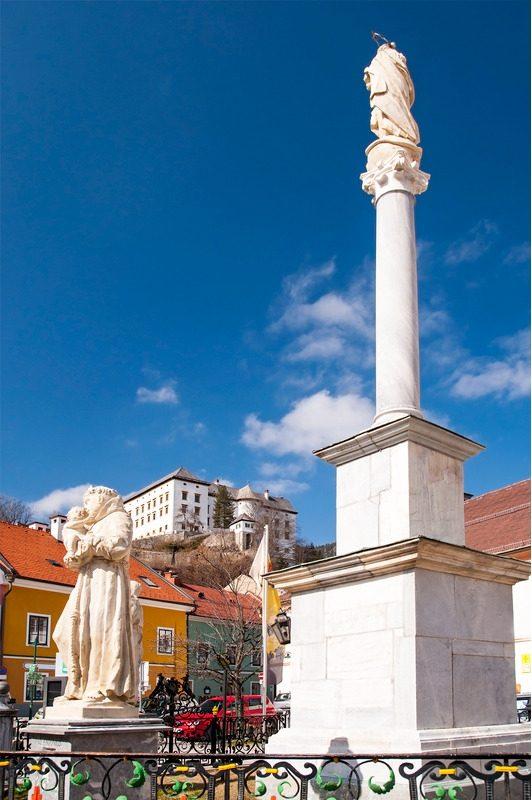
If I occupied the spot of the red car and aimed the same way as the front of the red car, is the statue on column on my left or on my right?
on my left

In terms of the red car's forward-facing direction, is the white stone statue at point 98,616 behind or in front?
in front

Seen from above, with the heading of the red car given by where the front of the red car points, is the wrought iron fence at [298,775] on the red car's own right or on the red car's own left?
on the red car's own left

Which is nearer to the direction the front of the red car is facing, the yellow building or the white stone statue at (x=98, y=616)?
the white stone statue

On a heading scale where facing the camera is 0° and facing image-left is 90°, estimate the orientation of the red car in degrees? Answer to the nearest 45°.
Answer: approximately 45°

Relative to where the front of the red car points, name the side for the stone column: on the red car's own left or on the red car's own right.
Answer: on the red car's own left

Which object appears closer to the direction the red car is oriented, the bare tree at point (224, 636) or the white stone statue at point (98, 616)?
the white stone statue
